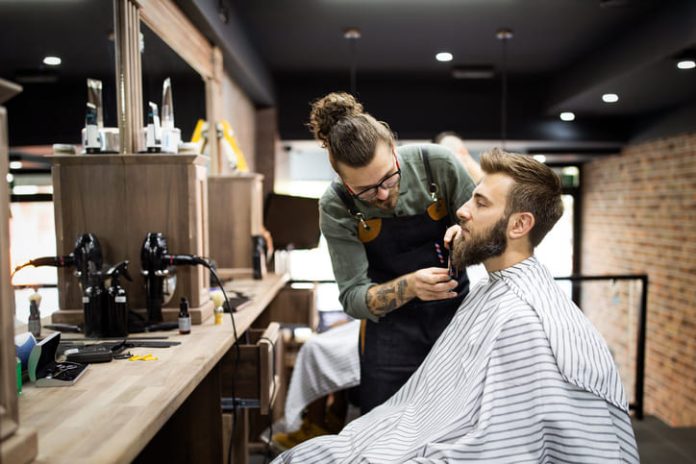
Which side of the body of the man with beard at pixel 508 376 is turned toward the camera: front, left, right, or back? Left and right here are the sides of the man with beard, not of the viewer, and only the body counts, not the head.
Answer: left

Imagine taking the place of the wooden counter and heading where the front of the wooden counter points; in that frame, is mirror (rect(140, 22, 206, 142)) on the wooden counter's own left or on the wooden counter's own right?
on the wooden counter's own left

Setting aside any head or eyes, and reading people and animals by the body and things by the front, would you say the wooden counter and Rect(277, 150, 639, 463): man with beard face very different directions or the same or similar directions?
very different directions

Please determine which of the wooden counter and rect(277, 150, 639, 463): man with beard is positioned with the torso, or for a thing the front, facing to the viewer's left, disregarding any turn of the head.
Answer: the man with beard

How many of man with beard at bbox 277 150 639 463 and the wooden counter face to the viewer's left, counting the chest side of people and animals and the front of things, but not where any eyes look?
1

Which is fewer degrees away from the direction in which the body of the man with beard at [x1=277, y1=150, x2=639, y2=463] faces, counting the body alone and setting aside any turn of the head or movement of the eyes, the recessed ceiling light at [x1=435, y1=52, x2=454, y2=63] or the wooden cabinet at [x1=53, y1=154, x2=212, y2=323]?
the wooden cabinet

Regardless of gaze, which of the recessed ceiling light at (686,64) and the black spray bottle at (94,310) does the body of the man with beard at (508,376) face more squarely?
the black spray bottle

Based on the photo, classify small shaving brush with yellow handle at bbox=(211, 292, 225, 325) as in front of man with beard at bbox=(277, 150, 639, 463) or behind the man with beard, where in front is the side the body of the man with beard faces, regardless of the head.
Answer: in front

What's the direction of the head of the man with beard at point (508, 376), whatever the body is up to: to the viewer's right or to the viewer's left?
to the viewer's left

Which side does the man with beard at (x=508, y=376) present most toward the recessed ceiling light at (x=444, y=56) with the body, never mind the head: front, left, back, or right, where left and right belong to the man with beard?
right

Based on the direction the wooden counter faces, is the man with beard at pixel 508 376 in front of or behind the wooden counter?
in front

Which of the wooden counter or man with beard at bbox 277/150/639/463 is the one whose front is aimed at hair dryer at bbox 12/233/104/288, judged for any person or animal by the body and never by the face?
the man with beard
